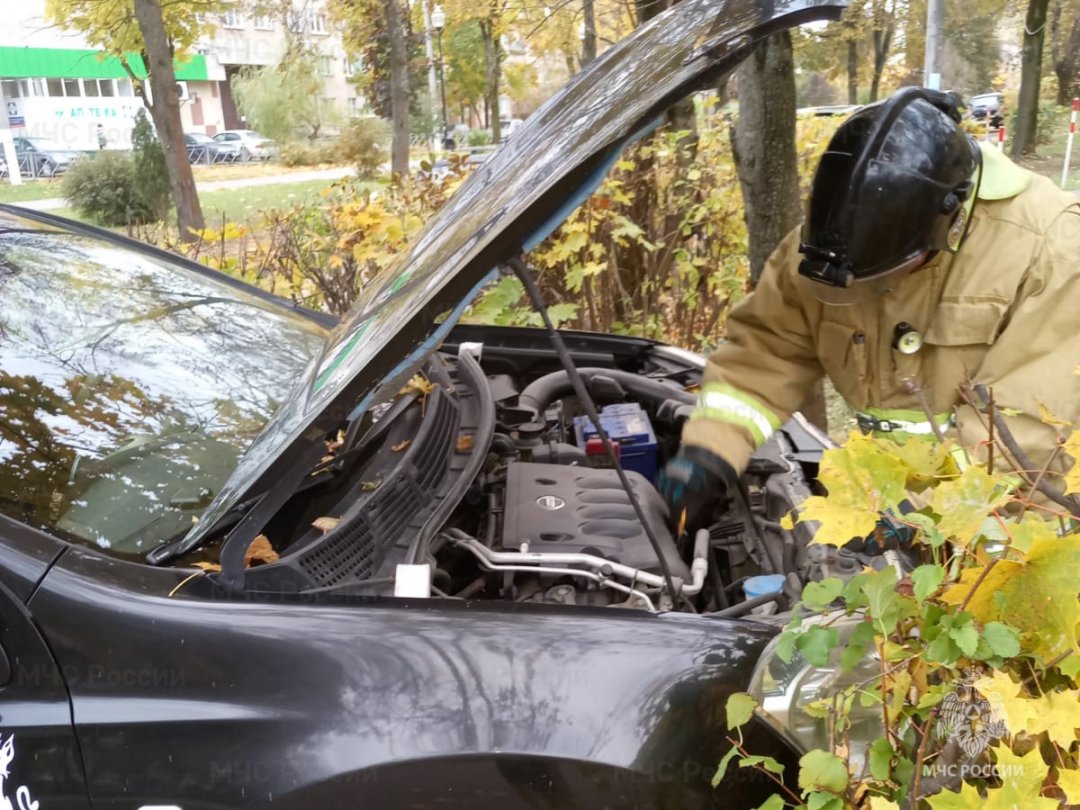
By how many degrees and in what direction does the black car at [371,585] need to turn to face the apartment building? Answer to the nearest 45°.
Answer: approximately 90° to its left

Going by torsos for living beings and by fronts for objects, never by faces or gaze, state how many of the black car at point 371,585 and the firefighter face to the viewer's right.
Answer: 1

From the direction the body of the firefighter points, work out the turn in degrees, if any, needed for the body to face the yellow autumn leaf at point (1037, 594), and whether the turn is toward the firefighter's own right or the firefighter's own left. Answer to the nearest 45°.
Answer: approximately 45° to the firefighter's own left

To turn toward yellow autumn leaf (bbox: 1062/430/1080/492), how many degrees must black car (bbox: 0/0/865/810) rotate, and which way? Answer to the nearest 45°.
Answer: approximately 45° to its right

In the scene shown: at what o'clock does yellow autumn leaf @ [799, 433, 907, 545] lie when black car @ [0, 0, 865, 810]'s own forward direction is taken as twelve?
The yellow autumn leaf is roughly at 1 o'clock from the black car.

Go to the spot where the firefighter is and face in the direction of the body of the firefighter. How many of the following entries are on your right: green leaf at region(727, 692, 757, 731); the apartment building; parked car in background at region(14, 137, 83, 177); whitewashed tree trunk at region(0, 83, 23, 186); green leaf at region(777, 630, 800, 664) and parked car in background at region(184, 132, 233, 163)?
4

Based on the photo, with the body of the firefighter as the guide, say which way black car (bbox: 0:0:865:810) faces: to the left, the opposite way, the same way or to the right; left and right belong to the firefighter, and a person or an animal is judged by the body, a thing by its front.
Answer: the opposite way

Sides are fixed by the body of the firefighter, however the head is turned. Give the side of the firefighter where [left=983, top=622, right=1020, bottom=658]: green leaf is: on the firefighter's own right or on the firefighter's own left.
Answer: on the firefighter's own left

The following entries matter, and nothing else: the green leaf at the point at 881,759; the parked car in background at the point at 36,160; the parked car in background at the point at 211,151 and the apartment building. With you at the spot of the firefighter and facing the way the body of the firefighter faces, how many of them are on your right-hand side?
3

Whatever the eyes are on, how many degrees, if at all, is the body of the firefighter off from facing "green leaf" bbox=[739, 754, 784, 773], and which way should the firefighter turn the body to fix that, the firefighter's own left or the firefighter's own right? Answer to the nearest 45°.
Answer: approximately 45° to the firefighter's own left

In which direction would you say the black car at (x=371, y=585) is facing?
to the viewer's right

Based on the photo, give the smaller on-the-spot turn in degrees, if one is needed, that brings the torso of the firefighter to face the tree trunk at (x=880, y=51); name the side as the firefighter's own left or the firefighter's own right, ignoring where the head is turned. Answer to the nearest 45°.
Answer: approximately 135° to the firefighter's own right

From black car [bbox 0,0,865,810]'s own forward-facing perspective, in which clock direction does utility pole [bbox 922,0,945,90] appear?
The utility pole is roughly at 10 o'clock from the black car.

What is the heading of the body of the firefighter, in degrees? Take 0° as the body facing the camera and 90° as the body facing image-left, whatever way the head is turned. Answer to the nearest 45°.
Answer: approximately 45°

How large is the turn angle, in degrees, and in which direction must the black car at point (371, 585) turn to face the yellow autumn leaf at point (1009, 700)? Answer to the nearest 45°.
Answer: approximately 45° to its right
